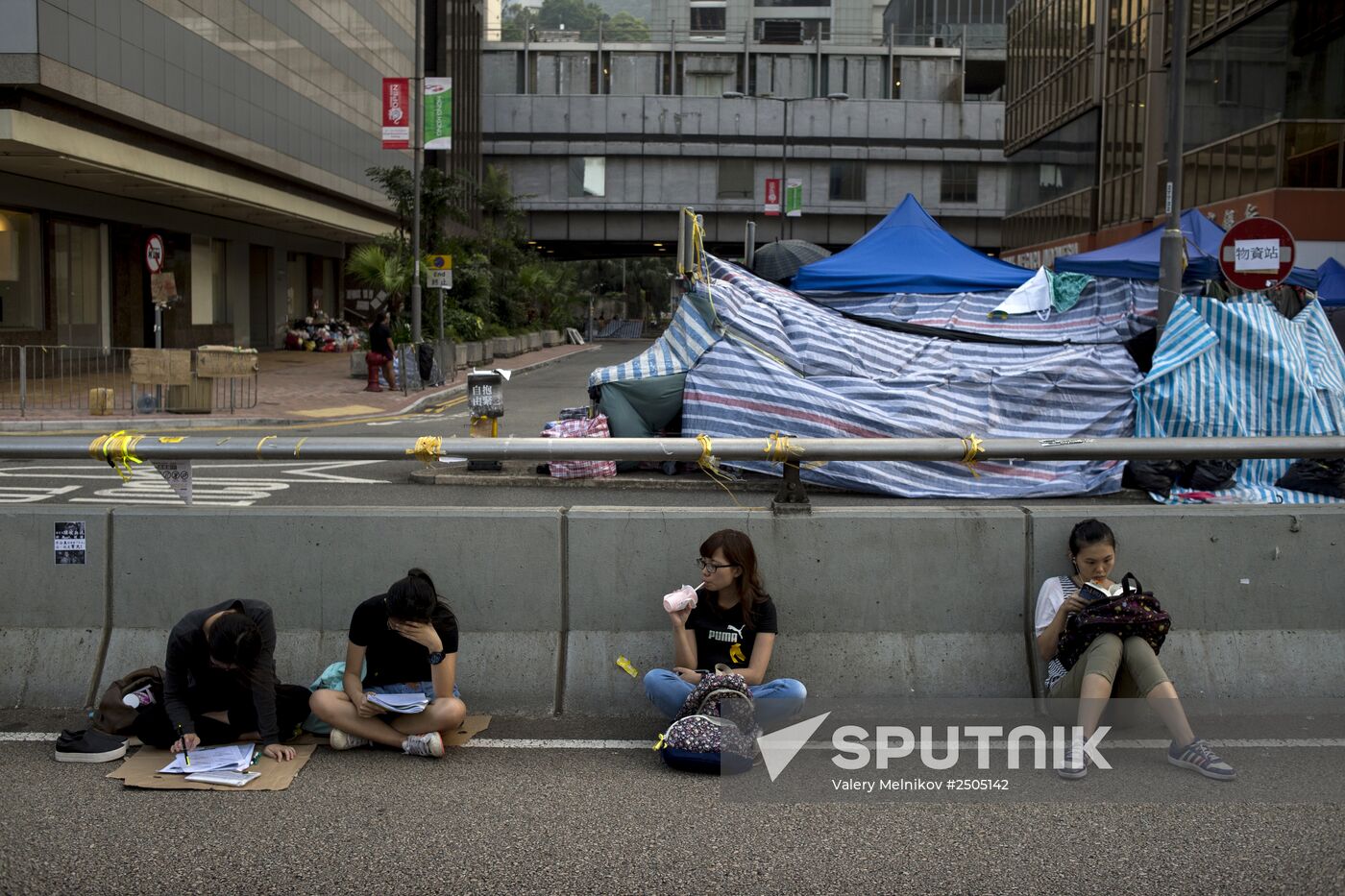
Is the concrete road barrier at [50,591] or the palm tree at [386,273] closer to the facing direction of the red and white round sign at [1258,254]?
the concrete road barrier

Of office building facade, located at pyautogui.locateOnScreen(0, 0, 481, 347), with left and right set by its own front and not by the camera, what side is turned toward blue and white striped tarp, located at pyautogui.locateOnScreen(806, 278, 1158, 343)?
front

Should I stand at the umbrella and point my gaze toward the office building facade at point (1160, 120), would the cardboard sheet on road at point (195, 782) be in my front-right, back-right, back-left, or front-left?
back-right

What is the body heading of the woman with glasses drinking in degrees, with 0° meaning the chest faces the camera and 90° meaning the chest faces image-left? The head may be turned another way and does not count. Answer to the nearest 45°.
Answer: approximately 0°

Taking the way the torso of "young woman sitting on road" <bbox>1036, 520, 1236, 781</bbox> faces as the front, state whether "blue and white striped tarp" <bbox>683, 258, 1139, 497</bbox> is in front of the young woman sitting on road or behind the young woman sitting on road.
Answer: behind

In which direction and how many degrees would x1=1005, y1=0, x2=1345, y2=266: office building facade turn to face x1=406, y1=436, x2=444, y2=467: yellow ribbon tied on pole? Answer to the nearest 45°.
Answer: approximately 45° to its left

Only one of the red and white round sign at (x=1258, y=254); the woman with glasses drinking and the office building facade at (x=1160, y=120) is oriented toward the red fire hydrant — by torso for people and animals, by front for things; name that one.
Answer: the office building facade

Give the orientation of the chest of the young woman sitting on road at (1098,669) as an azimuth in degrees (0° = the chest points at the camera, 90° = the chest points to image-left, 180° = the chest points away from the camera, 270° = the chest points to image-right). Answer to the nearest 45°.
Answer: approximately 315°
